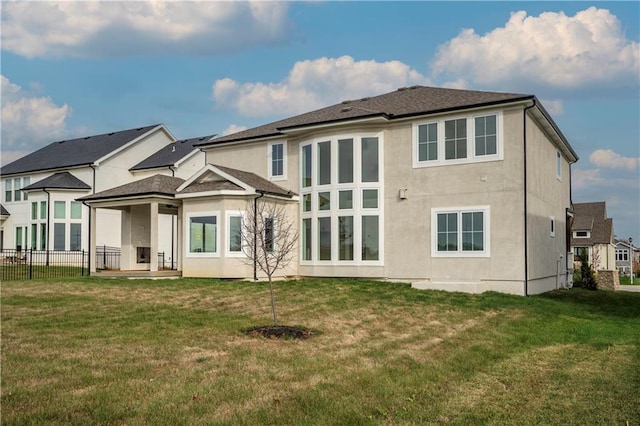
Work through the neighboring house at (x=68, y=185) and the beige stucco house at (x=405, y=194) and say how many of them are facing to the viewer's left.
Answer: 0

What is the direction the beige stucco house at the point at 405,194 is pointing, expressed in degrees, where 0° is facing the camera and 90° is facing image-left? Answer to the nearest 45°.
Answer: approximately 225°

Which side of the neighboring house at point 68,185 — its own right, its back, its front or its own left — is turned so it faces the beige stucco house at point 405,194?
right

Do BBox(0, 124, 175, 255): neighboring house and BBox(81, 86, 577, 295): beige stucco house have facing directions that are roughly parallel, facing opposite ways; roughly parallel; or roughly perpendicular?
roughly parallel

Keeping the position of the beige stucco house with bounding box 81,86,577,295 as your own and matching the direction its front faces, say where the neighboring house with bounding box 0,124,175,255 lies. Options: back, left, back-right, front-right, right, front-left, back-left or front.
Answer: left
